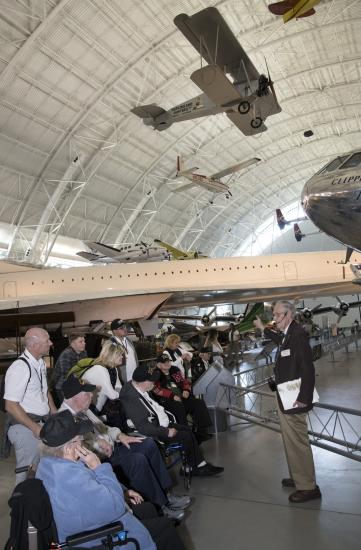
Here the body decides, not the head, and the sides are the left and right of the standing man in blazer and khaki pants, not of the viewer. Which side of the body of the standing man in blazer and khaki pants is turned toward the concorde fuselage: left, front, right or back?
right

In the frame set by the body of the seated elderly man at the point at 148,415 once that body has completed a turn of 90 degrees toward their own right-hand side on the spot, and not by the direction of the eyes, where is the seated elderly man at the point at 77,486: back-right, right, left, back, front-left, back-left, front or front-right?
front

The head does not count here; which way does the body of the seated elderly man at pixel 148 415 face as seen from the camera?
to the viewer's right

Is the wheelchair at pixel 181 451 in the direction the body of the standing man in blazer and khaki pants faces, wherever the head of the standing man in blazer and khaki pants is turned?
yes

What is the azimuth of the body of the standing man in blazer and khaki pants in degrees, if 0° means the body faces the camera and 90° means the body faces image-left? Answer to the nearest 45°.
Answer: approximately 90°

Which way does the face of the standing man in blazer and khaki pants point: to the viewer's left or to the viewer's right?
to the viewer's left

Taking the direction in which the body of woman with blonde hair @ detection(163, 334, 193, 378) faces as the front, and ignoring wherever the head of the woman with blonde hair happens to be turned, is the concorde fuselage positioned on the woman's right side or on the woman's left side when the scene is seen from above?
on the woman's left side

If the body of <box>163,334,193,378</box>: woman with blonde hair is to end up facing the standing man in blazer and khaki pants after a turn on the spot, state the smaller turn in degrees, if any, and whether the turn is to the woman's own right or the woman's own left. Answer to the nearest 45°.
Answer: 0° — they already face them

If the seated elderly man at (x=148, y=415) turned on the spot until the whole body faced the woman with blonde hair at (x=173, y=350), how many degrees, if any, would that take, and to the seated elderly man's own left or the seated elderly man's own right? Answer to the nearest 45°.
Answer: approximately 90° to the seated elderly man's own left

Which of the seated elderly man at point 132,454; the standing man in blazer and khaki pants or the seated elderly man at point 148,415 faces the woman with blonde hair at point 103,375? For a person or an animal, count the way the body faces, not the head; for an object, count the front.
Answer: the standing man in blazer and khaki pants

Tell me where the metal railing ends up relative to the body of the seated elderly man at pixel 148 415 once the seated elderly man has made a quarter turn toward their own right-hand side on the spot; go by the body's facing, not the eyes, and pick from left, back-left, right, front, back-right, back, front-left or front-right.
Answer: back-left

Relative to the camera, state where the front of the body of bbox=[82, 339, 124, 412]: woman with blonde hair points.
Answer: to the viewer's right

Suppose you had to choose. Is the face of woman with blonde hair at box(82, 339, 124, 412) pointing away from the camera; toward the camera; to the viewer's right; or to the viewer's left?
to the viewer's right
